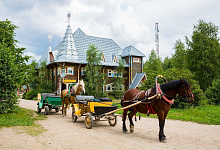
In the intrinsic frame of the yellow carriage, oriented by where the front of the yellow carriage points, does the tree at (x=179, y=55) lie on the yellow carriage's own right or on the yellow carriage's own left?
on the yellow carriage's own left

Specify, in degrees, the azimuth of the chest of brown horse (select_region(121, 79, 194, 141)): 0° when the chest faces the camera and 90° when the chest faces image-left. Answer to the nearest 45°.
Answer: approximately 315°

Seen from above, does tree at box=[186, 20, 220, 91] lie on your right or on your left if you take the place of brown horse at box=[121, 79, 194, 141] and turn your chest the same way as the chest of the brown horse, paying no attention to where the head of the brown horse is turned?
on your left

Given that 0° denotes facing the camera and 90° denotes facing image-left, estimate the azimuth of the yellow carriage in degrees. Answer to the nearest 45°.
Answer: approximately 315°

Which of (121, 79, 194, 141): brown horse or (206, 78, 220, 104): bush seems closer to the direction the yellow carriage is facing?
the brown horse

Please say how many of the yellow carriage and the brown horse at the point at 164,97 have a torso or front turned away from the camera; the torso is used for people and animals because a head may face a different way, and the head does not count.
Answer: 0

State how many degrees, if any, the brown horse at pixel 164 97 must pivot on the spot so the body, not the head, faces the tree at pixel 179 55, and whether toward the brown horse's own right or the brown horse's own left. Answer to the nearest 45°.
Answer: approximately 135° to the brown horse's own left
